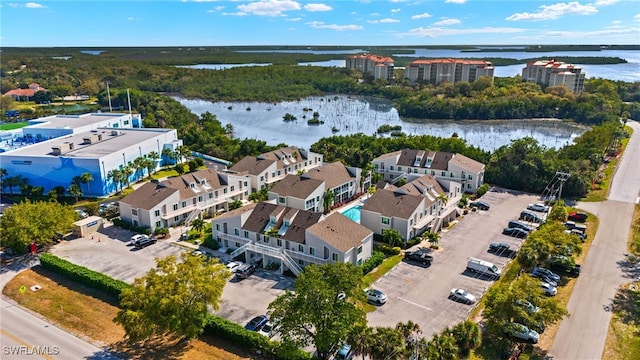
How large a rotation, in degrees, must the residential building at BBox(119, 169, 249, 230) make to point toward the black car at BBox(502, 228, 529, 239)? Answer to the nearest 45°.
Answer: approximately 45° to its left

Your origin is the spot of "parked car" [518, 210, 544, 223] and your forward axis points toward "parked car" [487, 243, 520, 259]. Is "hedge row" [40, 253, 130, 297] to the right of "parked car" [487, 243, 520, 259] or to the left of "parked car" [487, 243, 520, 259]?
right

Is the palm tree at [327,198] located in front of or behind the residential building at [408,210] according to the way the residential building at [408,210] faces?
behind

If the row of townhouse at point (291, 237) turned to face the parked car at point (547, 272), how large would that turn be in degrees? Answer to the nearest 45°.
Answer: approximately 135° to its left

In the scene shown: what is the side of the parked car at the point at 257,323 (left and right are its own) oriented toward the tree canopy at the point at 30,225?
right

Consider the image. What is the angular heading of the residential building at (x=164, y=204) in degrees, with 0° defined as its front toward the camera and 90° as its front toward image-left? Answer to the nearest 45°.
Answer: approximately 315°

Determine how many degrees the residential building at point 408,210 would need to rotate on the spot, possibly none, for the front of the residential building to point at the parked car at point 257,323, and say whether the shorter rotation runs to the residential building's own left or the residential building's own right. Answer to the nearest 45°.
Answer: approximately 90° to the residential building's own right

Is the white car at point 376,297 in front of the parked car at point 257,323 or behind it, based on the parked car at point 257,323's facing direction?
behind

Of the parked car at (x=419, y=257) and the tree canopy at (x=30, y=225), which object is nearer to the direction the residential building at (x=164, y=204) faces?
the parked car

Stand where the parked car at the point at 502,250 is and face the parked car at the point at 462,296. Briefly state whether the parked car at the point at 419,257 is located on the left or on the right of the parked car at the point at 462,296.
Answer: right

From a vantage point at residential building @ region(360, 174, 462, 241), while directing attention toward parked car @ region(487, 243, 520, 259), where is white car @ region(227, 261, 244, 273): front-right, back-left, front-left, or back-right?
back-right

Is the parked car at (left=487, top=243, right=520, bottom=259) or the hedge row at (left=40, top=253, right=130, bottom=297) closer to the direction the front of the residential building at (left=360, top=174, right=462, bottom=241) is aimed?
the parked car
